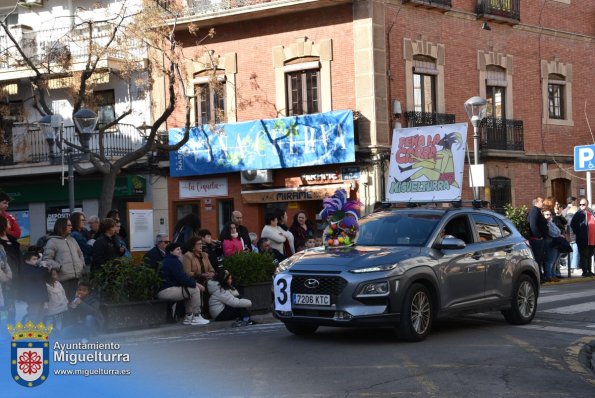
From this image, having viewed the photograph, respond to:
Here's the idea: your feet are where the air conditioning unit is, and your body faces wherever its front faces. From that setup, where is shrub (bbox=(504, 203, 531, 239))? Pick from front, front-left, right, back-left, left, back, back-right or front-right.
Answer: front-left

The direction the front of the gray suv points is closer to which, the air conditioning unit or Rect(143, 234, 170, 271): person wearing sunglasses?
the person wearing sunglasses

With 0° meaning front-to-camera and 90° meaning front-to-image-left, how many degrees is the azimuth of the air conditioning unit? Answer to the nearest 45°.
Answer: approximately 0°

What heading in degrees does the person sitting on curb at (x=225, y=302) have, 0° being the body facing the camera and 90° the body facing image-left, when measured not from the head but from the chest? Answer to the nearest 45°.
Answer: approximately 270°

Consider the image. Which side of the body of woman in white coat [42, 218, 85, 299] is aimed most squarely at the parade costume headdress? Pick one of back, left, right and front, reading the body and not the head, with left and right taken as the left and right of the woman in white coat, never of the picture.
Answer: front

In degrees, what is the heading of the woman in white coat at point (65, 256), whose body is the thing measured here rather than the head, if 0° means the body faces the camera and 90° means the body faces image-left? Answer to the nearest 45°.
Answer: approximately 315°

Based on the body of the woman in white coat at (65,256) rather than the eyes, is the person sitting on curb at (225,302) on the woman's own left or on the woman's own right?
on the woman's own left

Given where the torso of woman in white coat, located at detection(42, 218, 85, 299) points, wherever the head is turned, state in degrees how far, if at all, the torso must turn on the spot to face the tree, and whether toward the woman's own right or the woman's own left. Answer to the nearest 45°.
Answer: approximately 135° to the woman's own left

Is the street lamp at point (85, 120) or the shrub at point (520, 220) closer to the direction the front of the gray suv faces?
the street lamp

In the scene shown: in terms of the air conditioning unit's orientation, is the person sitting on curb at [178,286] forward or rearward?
forward

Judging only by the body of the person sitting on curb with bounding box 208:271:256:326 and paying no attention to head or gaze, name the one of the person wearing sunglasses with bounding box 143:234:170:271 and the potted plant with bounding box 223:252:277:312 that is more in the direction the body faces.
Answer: the potted plant

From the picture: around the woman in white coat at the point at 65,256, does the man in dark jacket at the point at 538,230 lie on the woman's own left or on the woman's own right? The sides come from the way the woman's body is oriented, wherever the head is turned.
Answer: on the woman's own left
